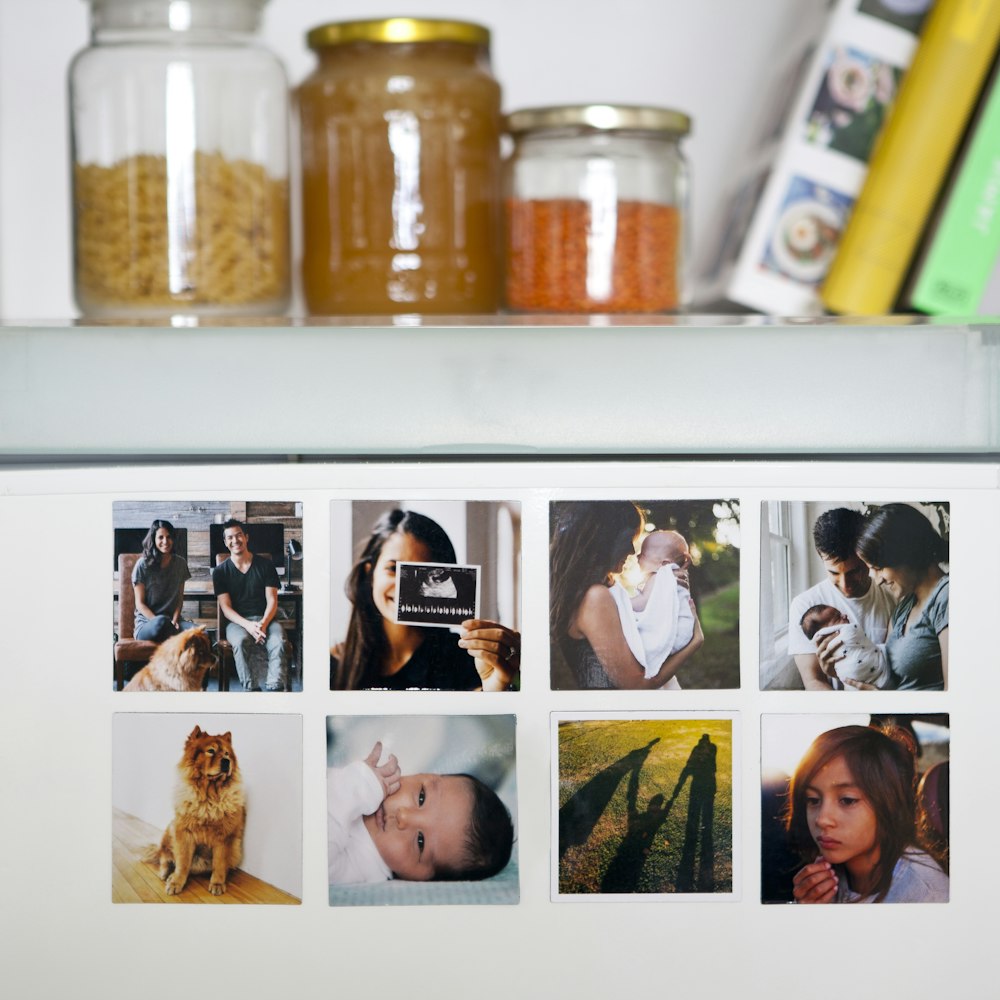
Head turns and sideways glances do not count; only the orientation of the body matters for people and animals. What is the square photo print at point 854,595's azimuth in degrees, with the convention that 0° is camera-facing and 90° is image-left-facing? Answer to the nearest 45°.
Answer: approximately 0°

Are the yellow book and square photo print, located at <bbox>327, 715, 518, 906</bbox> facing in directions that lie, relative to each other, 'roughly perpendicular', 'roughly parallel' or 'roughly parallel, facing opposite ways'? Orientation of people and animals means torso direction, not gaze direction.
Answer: roughly perpendicular
